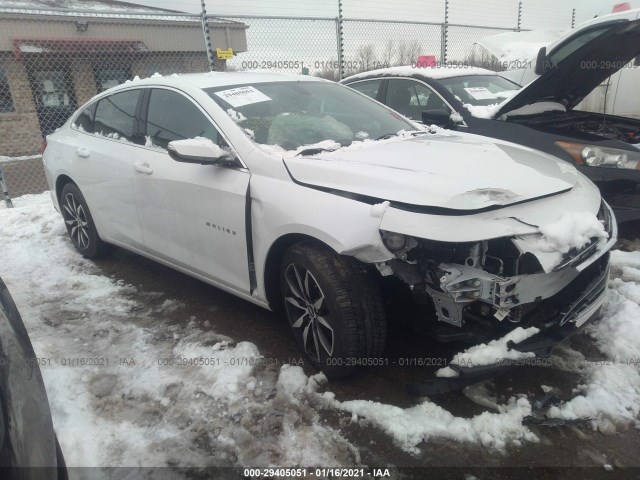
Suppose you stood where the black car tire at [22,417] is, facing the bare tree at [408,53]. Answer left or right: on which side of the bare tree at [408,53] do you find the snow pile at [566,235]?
right

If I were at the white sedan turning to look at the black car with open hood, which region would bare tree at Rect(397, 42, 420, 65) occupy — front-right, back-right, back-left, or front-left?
front-left

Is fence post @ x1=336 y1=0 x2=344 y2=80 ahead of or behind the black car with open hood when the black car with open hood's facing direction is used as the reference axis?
behind

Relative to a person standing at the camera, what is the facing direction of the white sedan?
facing the viewer and to the right of the viewer

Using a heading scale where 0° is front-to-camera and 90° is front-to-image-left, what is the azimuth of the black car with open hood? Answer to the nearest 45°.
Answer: approximately 315°

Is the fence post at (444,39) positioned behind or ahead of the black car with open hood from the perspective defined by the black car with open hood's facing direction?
behind

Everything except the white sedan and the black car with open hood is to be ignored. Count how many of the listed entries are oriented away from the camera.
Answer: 0

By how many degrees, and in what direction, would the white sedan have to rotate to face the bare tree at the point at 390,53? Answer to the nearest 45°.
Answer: approximately 135° to its left

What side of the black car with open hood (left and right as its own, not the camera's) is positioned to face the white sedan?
right

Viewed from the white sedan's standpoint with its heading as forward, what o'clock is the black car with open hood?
The black car with open hood is roughly at 9 o'clock from the white sedan.

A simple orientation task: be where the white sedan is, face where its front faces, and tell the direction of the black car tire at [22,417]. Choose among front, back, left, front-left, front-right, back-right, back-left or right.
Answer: right

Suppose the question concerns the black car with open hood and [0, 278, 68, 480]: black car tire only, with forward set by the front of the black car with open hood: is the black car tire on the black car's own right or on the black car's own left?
on the black car's own right

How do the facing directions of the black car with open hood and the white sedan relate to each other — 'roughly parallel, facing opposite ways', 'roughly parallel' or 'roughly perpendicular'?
roughly parallel

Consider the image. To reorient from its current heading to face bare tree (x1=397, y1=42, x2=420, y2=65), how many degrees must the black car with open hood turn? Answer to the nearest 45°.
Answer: approximately 135° to its left

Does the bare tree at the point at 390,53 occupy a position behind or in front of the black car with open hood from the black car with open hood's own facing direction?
behind
